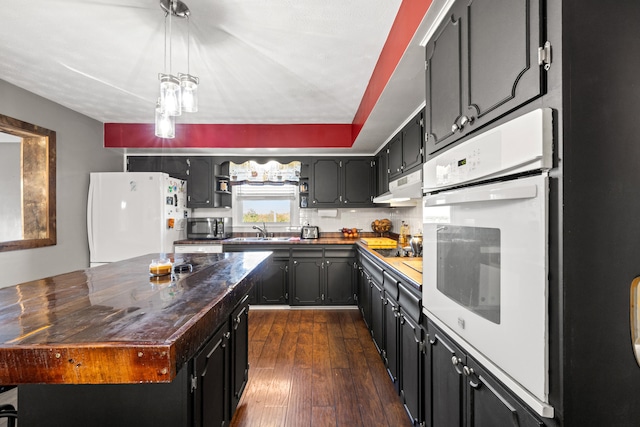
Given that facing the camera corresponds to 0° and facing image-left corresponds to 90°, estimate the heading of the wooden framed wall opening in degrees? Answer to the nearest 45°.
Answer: approximately 315°

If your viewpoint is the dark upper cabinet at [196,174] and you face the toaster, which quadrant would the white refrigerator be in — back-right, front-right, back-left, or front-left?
back-right

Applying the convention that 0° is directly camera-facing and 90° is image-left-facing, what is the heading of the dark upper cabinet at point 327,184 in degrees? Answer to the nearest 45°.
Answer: approximately 0°

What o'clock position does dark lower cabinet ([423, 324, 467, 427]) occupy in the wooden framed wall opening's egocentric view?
The dark lower cabinet is roughly at 1 o'clock from the wooden framed wall opening.

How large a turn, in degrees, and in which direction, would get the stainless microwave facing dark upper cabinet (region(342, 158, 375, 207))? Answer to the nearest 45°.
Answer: approximately 90° to its left
